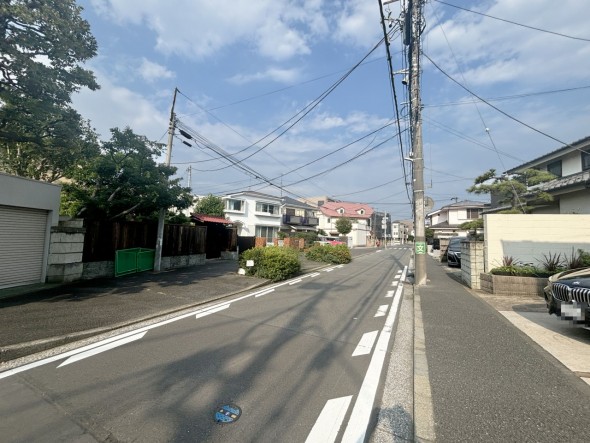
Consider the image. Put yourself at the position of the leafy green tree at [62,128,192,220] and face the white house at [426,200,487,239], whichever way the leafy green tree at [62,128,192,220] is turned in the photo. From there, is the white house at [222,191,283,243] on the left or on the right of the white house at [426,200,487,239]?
left

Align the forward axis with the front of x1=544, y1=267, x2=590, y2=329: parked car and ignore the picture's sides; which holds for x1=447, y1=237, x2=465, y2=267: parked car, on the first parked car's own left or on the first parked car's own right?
on the first parked car's own right

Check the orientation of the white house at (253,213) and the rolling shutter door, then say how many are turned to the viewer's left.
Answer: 0

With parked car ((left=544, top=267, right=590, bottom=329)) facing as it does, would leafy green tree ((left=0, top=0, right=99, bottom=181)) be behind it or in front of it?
in front

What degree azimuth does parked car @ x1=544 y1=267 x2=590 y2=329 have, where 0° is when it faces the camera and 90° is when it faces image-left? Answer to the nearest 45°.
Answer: approximately 45°

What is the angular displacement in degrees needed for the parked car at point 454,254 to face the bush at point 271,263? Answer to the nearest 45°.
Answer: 0° — it already faces it

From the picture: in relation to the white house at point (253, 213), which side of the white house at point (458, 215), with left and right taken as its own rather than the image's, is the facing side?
front

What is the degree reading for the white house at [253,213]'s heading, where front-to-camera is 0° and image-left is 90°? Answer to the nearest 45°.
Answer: approximately 315°

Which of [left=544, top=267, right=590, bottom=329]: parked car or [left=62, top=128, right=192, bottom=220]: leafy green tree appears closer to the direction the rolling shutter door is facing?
the parked car

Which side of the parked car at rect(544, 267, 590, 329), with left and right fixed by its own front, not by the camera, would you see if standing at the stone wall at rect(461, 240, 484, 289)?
right

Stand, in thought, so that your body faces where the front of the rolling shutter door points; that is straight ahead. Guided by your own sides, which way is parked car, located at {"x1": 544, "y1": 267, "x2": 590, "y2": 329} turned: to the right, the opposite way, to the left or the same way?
the opposite way

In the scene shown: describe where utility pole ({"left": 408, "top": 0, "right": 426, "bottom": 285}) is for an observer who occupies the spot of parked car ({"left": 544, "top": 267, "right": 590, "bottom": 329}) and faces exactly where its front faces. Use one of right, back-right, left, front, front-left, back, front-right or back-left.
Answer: right

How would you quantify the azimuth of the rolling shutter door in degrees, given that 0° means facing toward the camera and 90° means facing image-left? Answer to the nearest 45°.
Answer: approximately 315°
